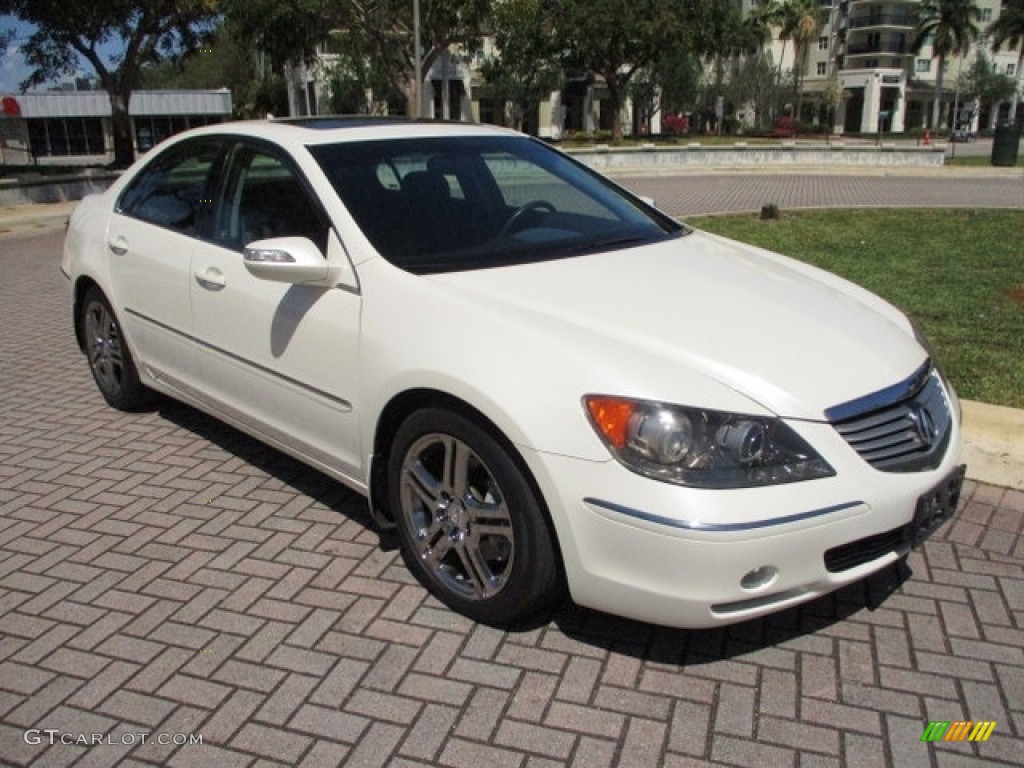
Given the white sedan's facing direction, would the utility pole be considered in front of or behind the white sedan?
behind

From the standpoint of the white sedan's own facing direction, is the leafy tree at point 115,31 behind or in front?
behind

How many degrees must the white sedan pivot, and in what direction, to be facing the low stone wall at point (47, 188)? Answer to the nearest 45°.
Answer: approximately 180°

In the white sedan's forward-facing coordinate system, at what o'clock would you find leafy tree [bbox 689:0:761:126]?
The leafy tree is roughly at 8 o'clock from the white sedan.

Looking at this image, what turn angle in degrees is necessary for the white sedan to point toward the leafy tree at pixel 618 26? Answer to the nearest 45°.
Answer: approximately 135° to its left

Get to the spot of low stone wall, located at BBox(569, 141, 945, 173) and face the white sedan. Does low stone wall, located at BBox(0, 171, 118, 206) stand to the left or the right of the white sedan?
right

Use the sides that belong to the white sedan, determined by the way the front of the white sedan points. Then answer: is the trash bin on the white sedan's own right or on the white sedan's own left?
on the white sedan's own left

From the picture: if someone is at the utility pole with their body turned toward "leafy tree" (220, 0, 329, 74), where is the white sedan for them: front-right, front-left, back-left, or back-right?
back-left

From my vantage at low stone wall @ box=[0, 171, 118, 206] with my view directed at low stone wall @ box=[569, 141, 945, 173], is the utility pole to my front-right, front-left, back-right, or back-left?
front-left

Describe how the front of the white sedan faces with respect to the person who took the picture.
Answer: facing the viewer and to the right of the viewer

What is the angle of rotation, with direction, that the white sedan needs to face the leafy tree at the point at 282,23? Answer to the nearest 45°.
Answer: approximately 135° to its left

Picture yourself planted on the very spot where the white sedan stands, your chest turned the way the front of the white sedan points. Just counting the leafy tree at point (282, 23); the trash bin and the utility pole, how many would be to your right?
0

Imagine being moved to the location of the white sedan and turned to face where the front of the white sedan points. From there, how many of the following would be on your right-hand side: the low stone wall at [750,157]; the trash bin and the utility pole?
0

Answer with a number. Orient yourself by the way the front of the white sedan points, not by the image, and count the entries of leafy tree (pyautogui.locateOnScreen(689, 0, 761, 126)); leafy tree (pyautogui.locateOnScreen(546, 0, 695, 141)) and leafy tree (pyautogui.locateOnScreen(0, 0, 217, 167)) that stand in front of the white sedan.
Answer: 0

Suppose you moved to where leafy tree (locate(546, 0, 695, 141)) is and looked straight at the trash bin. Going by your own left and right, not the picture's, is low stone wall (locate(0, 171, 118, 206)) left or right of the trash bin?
right
